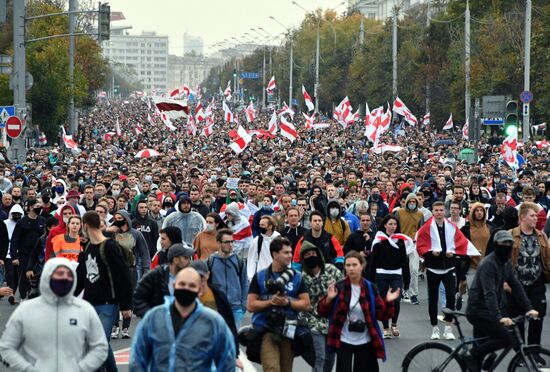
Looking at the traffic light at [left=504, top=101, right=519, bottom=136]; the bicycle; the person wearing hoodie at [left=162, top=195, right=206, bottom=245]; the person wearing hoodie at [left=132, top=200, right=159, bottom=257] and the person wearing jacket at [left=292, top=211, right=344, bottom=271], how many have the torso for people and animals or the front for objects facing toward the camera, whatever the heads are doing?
4

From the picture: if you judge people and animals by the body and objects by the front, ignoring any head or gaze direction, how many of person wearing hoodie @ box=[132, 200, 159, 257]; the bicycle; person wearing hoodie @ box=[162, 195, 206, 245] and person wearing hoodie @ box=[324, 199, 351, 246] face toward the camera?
3

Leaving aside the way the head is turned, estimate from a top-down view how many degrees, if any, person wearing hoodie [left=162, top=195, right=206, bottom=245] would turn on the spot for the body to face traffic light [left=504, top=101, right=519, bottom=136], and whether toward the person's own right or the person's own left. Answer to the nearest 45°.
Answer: approximately 135° to the person's own left

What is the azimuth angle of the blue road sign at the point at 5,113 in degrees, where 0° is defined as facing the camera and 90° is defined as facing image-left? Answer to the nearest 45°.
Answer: approximately 0°

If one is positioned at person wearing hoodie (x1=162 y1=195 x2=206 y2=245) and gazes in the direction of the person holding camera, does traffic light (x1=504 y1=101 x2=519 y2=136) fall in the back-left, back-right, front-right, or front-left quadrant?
back-left
